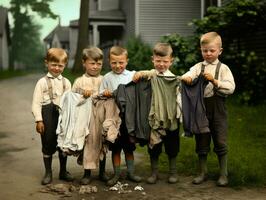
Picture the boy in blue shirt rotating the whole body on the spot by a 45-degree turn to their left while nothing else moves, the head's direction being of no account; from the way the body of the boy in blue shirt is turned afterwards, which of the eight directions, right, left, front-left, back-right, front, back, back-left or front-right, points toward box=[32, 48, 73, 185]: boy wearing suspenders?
back-right

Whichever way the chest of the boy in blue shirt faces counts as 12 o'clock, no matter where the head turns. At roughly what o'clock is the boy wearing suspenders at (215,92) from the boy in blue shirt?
The boy wearing suspenders is roughly at 9 o'clock from the boy in blue shirt.

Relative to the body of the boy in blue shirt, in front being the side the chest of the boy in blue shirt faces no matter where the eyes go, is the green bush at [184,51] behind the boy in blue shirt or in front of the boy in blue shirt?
behind

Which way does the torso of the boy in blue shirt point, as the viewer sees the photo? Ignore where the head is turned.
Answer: toward the camera

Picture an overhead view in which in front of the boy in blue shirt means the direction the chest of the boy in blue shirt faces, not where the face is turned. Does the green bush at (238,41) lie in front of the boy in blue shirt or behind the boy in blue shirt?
behind

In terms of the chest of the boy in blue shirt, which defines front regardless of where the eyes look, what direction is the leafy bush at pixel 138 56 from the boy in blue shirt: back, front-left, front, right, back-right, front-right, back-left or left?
back

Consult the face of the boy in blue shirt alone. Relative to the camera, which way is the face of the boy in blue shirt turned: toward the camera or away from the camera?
toward the camera
